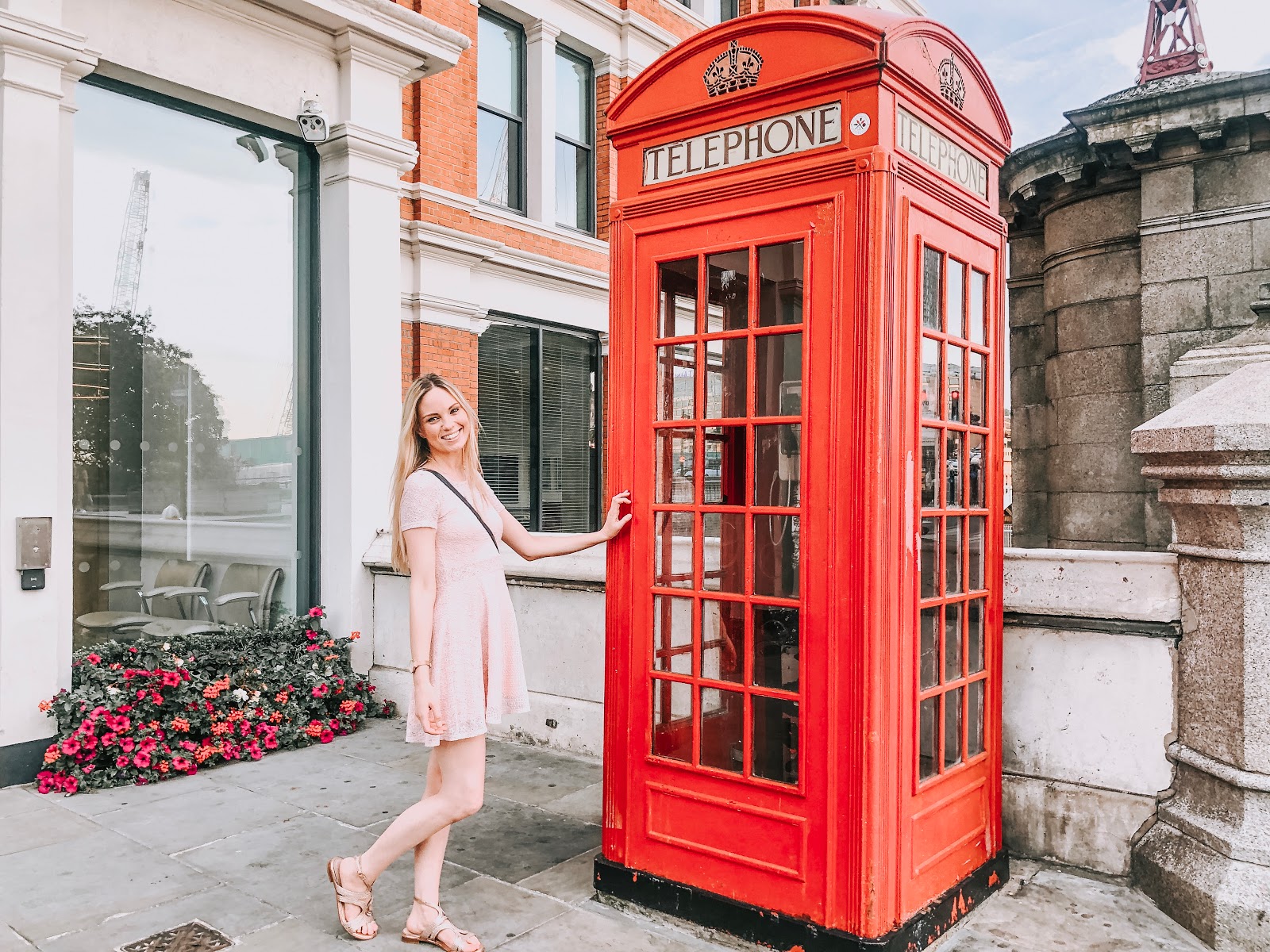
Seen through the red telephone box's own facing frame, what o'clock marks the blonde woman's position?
The blonde woman is roughly at 1 o'clock from the red telephone box.

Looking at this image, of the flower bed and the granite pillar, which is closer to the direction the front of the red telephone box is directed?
the flower bed

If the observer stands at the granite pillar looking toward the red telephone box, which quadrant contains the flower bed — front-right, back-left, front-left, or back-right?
front-right

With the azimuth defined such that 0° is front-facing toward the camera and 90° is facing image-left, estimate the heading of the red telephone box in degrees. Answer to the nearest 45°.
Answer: approximately 45°

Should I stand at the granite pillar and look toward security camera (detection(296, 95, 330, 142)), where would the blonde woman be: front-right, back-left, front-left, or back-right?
front-left

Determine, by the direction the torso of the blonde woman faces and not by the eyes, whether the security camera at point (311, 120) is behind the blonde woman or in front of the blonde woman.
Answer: behind

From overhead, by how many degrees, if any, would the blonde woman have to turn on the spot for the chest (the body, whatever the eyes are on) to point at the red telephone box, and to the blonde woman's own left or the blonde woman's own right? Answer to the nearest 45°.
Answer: approximately 45° to the blonde woman's own left

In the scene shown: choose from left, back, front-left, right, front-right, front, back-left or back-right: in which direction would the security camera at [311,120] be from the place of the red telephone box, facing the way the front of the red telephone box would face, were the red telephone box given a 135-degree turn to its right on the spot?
front-left

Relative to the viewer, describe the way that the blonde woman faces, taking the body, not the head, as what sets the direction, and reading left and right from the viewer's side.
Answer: facing the viewer and to the right of the viewer

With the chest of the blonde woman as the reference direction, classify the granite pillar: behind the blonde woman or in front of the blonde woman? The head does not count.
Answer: in front

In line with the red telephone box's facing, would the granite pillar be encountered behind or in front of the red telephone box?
behind

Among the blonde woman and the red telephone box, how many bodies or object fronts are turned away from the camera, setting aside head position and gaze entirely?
0
